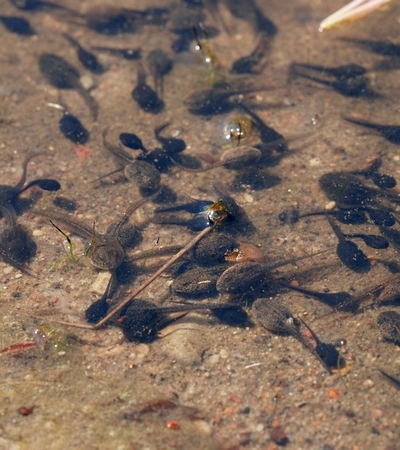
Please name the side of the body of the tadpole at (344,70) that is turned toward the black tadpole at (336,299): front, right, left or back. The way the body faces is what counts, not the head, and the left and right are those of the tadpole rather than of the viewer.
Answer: right

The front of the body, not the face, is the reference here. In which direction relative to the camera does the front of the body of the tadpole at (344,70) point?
to the viewer's right

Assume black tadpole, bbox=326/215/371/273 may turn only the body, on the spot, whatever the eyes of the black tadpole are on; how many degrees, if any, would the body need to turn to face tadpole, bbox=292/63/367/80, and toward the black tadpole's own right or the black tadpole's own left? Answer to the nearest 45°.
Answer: approximately 135° to the black tadpole's own left

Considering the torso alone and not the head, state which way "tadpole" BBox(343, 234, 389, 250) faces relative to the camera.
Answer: to the viewer's right

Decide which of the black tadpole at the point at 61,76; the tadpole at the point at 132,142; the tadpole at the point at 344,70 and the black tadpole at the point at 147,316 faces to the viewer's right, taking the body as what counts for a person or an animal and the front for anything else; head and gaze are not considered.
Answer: the tadpole at the point at 344,70

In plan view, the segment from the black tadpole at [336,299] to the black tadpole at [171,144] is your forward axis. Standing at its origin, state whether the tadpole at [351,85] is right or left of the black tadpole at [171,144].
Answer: right

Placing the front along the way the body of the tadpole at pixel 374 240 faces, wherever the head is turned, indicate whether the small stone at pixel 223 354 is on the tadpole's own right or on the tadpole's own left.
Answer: on the tadpole's own right

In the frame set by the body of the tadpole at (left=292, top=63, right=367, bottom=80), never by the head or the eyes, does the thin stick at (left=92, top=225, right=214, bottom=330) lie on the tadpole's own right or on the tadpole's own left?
on the tadpole's own right

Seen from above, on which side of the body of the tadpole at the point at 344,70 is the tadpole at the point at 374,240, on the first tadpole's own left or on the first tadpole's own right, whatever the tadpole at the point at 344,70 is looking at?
on the first tadpole's own right

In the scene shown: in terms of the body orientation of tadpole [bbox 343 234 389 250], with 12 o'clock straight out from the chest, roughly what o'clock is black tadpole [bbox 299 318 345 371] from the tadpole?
The black tadpole is roughly at 3 o'clock from the tadpole.

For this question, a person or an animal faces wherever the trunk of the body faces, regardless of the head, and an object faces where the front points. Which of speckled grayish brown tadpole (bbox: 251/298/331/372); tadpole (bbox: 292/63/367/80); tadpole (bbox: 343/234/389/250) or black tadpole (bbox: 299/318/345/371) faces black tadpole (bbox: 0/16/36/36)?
speckled grayish brown tadpole (bbox: 251/298/331/372)

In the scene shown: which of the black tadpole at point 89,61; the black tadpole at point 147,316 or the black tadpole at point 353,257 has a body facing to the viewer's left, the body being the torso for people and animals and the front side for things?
the black tadpole at point 147,316

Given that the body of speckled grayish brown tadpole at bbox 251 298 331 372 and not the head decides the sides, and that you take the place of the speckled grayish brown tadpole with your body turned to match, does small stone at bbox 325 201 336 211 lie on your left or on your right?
on your right

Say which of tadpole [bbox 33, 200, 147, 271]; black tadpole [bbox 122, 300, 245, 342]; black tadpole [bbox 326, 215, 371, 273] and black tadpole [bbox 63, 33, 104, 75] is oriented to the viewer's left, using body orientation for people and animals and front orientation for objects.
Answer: black tadpole [bbox 122, 300, 245, 342]

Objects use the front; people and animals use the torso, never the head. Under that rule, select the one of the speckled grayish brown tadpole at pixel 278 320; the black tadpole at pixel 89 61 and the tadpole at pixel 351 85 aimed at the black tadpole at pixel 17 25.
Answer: the speckled grayish brown tadpole at pixel 278 320
